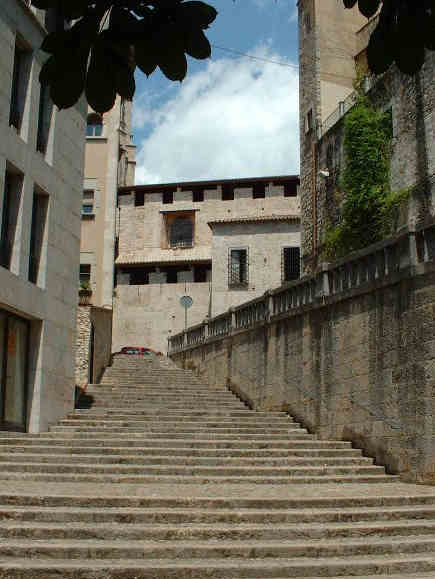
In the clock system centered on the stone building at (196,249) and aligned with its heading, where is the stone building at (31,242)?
the stone building at (31,242) is roughly at 12 o'clock from the stone building at (196,249).

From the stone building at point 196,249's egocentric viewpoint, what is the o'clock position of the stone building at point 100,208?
the stone building at point 100,208 is roughly at 3 o'clock from the stone building at point 196,249.

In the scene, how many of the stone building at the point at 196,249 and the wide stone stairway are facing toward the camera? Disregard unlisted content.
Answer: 2

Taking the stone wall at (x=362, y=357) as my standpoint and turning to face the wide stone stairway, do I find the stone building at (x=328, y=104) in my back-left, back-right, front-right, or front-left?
back-right

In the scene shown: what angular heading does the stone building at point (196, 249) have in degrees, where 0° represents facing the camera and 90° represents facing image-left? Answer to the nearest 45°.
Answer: approximately 0°

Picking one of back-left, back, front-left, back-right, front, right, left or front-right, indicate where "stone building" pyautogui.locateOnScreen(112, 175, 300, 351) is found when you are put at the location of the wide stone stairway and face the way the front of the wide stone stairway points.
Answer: back
